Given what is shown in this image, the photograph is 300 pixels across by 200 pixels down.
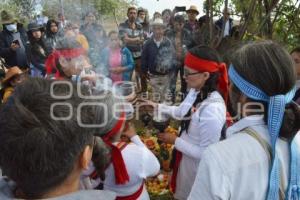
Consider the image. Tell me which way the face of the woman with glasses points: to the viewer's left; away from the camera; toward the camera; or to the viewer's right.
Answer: to the viewer's left

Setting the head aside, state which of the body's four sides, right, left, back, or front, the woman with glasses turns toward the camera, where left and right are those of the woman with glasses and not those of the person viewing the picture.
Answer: left

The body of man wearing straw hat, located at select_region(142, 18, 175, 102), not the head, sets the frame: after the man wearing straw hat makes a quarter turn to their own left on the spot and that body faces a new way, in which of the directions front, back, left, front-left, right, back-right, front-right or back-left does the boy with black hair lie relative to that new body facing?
right

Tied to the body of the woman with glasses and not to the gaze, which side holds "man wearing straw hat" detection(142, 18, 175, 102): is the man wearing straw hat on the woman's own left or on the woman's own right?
on the woman's own right

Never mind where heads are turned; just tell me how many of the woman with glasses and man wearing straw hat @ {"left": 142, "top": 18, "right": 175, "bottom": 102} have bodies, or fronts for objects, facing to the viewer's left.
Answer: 1

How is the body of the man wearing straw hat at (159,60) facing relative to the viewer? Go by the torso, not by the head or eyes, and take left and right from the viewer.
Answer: facing the viewer

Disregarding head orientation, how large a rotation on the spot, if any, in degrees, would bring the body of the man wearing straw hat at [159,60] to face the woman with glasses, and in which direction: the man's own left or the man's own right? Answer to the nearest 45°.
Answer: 0° — they already face them

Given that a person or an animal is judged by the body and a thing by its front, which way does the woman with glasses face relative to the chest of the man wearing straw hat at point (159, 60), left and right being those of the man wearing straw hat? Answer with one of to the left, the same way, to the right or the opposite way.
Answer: to the right

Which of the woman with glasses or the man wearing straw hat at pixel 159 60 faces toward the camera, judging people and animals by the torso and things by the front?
the man wearing straw hat
